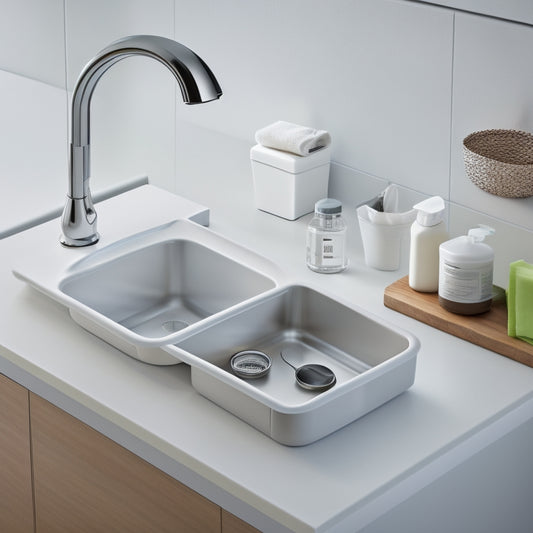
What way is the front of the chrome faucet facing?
to the viewer's right
